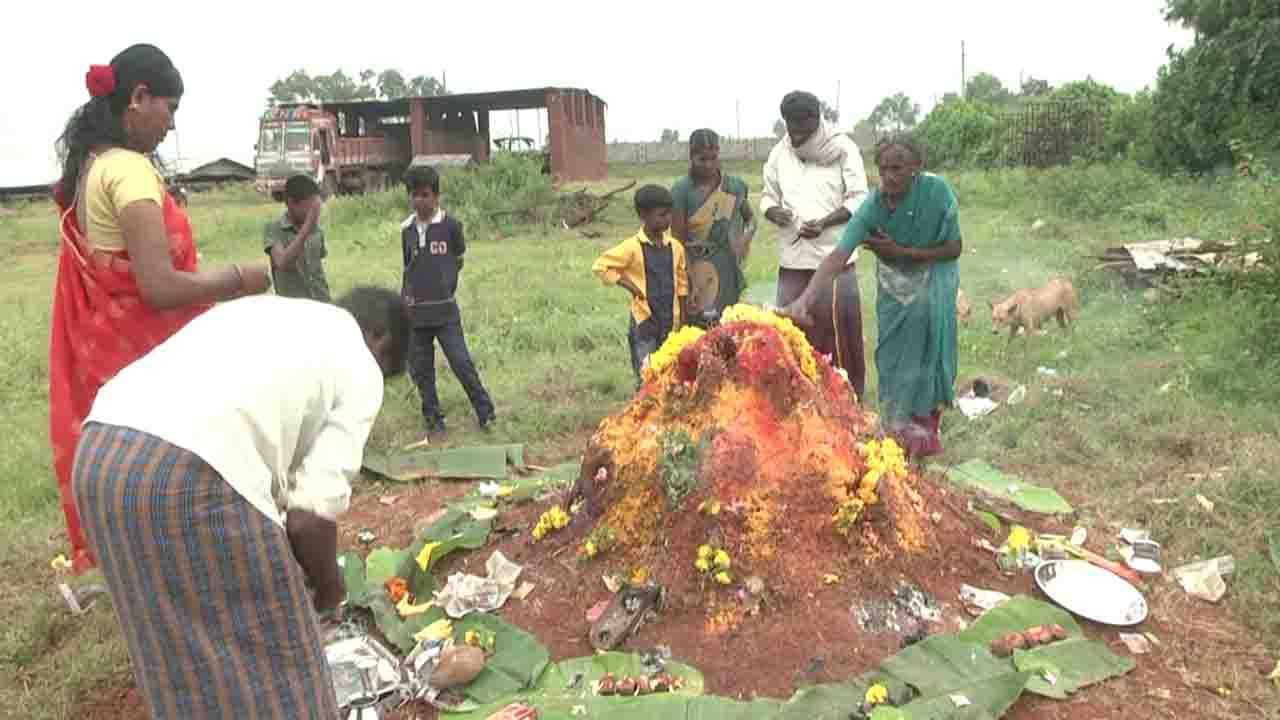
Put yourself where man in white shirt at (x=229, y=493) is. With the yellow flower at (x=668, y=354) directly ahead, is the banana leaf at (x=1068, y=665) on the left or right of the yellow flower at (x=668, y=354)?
right

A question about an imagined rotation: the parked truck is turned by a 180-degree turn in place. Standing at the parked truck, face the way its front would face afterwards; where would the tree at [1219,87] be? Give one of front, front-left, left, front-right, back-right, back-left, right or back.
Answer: right

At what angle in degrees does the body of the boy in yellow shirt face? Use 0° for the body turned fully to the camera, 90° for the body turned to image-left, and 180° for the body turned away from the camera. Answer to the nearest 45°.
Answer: approximately 315°

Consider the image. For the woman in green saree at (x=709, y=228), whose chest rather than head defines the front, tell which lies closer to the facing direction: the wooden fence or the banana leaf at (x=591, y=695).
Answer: the banana leaf

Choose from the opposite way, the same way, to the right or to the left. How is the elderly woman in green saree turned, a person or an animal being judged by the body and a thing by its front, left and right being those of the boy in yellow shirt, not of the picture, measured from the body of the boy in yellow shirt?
to the right

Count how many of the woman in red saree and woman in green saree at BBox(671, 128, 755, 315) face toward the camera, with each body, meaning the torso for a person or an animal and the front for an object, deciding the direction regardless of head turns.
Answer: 1

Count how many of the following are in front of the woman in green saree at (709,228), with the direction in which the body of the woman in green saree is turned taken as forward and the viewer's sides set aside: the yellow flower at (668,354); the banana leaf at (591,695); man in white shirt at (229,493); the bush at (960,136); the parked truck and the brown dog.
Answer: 3

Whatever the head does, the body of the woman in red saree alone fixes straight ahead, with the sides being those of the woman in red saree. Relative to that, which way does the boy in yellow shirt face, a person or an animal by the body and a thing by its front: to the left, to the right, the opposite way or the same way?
to the right

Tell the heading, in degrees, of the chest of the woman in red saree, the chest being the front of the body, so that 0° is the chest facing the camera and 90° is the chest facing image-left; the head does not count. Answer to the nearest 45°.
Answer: approximately 270°

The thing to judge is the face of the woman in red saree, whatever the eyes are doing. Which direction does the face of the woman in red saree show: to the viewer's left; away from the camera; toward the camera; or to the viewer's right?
to the viewer's right

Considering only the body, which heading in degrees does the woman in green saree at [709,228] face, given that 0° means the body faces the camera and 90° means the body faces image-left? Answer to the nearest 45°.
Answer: approximately 0°

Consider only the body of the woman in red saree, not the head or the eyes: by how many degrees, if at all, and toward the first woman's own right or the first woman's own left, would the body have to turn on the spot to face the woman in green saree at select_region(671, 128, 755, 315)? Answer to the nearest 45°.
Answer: approximately 45° to the first woman's own left

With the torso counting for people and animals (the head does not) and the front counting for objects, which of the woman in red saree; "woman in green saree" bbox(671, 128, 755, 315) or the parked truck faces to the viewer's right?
the woman in red saree
